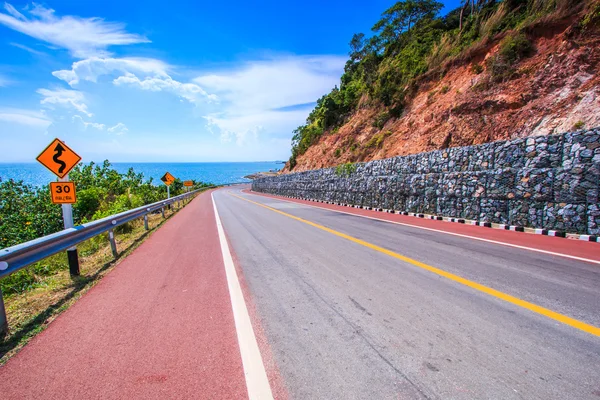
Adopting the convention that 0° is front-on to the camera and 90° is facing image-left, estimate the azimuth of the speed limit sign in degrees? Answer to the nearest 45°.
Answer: approximately 0°

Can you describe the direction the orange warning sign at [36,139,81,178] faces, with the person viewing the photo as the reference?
facing the viewer

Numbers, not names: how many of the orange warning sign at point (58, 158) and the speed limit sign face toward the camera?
2

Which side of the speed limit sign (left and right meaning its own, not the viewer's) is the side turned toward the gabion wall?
left

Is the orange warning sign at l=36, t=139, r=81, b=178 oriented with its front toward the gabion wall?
no

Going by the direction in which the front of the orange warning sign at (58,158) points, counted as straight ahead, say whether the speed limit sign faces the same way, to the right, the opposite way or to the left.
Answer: the same way

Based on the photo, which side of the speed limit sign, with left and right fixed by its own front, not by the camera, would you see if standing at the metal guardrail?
front

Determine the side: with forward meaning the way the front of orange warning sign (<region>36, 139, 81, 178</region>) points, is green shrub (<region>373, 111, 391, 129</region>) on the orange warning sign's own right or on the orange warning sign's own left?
on the orange warning sign's own left

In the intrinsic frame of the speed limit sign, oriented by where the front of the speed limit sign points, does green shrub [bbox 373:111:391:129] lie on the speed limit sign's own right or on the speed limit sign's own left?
on the speed limit sign's own left
